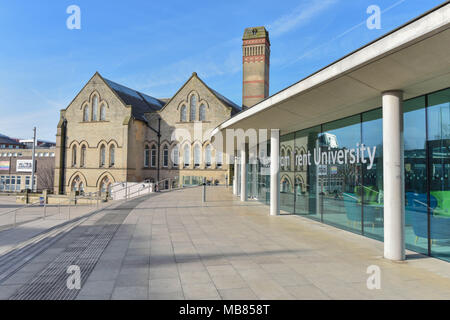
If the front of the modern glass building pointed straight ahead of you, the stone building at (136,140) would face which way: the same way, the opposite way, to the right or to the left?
to the left

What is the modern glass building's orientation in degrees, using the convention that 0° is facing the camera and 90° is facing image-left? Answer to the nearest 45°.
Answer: approximately 45°

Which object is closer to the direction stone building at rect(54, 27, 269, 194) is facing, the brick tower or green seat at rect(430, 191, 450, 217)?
the green seat

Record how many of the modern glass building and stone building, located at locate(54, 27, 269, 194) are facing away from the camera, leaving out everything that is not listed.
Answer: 0

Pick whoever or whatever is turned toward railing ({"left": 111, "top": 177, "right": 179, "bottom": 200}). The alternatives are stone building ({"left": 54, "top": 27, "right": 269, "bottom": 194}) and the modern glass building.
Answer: the stone building

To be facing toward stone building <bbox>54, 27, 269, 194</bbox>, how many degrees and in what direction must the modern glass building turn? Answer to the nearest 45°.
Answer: approximately 90° to its right

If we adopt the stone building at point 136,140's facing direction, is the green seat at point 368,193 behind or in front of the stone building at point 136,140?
in front

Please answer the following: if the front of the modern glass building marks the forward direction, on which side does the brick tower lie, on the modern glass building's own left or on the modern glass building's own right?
on the modern glass building's own right

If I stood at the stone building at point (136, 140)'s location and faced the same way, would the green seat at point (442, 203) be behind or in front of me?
in front

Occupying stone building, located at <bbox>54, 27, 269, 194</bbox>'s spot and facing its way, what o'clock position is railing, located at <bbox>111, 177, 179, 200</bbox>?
The railing is roughly at 12 o'clock from the stone building.

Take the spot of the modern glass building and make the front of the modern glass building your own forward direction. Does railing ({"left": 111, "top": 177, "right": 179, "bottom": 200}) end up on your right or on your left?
on your right

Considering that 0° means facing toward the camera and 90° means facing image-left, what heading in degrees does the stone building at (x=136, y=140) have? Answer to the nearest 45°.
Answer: approximately 0°
